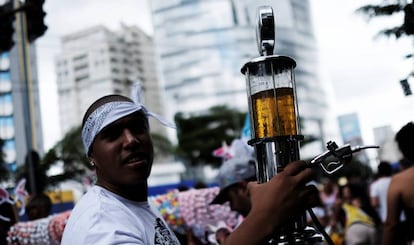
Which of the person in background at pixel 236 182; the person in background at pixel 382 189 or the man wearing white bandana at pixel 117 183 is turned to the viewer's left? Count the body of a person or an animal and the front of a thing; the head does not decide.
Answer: the person in background at pixel 236 182

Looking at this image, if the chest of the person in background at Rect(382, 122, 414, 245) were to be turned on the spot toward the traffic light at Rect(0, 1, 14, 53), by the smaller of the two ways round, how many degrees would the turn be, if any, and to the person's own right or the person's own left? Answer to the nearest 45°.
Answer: approximately 45° to the person's own left

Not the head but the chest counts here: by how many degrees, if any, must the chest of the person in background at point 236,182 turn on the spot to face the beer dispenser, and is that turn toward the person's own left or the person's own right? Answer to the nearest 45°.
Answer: approximately 90° to the person's own left

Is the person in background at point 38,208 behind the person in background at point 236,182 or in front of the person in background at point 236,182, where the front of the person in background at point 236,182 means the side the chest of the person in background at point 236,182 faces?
in front

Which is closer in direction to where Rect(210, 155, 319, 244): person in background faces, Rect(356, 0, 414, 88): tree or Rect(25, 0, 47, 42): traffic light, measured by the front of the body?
the traffic light

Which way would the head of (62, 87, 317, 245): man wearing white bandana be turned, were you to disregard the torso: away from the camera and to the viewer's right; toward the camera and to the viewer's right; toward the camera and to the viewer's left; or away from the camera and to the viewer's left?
toward the camera and to the viewer's right
